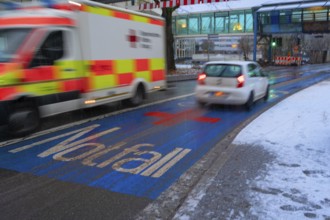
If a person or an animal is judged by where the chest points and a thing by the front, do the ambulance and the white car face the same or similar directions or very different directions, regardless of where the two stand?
very different directions

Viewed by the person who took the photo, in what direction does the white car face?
facing away from the viewer and to the right of the viewer

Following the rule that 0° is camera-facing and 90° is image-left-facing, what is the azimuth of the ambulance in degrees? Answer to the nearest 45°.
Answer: approximately 45°

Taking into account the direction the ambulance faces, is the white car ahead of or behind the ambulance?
behind
